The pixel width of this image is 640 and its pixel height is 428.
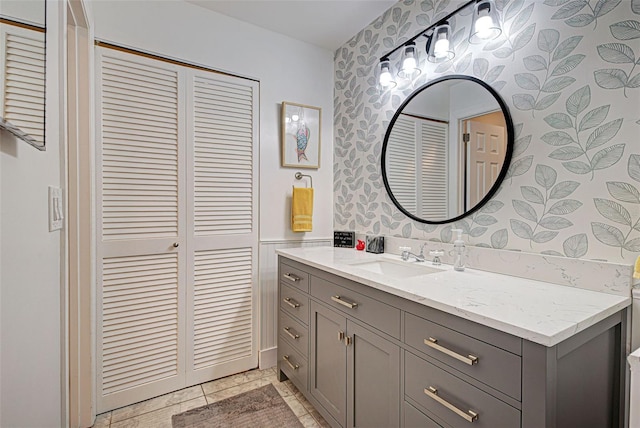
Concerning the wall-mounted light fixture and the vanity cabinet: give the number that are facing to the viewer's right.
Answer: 0

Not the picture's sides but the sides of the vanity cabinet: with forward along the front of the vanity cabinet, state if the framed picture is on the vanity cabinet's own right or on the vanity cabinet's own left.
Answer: on the vanity cabinet's own right

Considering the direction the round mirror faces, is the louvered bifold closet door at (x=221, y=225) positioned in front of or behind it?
in front

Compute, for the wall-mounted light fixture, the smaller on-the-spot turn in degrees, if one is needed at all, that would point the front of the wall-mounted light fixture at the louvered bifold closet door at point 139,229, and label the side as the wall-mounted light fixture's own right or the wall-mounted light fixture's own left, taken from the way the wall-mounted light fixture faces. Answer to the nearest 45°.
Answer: approximately 45° to the wall-mounted light fixture's own right

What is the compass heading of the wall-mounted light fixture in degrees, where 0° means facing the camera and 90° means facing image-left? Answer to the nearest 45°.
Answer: approximately 45°

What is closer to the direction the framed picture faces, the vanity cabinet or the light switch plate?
the vanity cabinet

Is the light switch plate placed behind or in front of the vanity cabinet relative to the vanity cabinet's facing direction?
in front

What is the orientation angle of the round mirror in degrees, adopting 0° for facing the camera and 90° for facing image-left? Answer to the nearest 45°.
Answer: approximately 45°

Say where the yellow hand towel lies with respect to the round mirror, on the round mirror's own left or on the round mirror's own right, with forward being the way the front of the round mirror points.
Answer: on the round mirror's own right
